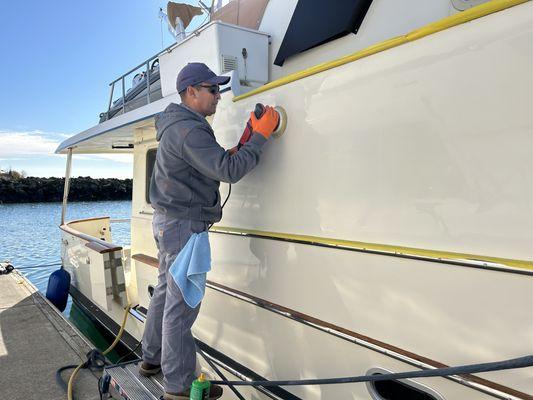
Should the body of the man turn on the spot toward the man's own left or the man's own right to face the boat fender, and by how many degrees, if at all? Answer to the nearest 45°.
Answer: approximately 135° to the man's own left

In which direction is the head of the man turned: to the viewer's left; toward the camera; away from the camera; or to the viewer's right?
to the viewer's right

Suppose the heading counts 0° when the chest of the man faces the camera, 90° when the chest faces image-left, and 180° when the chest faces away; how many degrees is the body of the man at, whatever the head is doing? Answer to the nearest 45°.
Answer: approximately 270°

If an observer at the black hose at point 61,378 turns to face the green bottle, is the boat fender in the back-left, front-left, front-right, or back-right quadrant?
back-left
